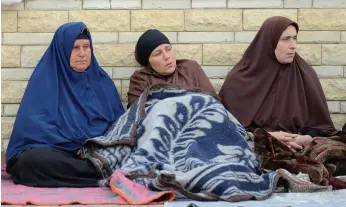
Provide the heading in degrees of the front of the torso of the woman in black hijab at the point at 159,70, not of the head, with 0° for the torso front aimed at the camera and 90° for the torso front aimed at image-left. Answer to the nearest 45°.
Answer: approximately 0°

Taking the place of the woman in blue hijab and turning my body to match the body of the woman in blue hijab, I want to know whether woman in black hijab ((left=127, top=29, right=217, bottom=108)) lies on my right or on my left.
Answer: on my left

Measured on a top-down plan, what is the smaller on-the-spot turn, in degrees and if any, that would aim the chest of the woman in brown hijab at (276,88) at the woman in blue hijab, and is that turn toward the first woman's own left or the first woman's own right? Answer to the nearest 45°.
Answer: approximately 135° to the first woman's own right

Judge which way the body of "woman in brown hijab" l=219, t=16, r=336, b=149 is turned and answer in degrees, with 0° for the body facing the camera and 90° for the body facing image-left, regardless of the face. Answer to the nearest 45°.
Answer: approximately 315°

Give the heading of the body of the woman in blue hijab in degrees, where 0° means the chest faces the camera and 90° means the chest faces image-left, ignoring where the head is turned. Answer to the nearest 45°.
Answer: approximately 315°

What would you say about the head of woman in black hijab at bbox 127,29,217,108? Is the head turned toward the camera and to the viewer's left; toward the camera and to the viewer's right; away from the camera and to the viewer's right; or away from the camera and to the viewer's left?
toward the camera and to the viewer's right

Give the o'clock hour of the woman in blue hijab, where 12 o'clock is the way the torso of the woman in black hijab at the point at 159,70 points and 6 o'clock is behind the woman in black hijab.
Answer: The woman in blue hijab is roughly at 2 o'clock from the woman in black hijab.

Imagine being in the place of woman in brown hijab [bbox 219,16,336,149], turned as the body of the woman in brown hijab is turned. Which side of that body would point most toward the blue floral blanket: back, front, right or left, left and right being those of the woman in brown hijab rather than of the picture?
right
